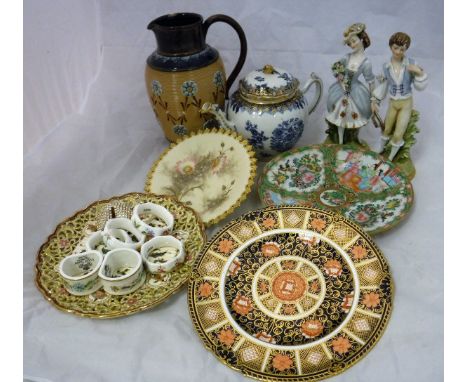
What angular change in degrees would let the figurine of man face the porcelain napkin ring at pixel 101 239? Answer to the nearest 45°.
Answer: approximately 45° to its right

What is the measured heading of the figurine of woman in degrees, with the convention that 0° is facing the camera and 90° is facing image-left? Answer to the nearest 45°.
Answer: approximately 45°

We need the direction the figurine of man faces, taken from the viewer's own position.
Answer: facing the viewer

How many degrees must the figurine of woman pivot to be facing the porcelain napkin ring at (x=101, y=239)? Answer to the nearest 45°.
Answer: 0° — it already faces it

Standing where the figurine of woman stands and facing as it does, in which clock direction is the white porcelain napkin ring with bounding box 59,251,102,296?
The white porcelain napkin ring is roughly at 12 o'clock from the figurine of woman.
